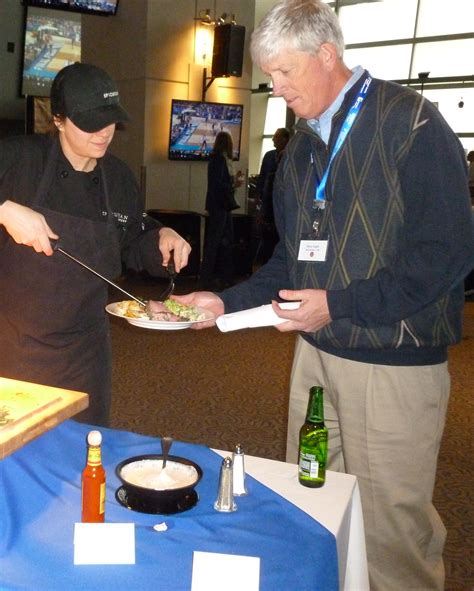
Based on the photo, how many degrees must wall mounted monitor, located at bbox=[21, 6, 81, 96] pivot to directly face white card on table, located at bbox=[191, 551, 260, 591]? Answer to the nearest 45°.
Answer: approximately 45° to its right

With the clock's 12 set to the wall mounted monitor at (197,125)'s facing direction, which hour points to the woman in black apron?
The woman in black apron is roughly at 12 o'clock from the wall mounted monitor.

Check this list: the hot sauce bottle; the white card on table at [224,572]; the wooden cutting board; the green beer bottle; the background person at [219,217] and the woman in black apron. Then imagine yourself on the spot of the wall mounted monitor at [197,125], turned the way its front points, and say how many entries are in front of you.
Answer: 6

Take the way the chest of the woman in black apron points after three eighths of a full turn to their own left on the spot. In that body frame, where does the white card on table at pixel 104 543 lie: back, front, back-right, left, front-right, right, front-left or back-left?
back

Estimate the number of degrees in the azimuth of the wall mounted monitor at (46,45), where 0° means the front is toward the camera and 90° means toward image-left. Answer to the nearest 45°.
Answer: approximately 315°

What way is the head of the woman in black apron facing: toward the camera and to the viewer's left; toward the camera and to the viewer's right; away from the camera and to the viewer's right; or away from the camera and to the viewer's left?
toward the camera and to the viewer's right

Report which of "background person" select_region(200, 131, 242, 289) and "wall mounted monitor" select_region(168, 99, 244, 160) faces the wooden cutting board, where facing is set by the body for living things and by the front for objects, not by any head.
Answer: the wall mounted monitor

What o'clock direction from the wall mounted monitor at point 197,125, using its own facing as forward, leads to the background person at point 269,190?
The background person is roughly at 10 o'clock from the wall mounted monitor.

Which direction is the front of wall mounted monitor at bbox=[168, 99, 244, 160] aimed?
toward the camera

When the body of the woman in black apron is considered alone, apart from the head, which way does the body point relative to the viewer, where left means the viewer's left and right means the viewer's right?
facing the viewer and to the right of the viewer

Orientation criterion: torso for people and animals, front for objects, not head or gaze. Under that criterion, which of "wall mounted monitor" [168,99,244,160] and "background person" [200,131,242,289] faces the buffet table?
the wall mounted monitor

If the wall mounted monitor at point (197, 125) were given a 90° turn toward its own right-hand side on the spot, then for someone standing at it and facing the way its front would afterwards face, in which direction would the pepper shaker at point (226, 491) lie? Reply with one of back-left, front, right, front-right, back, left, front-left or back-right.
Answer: left
